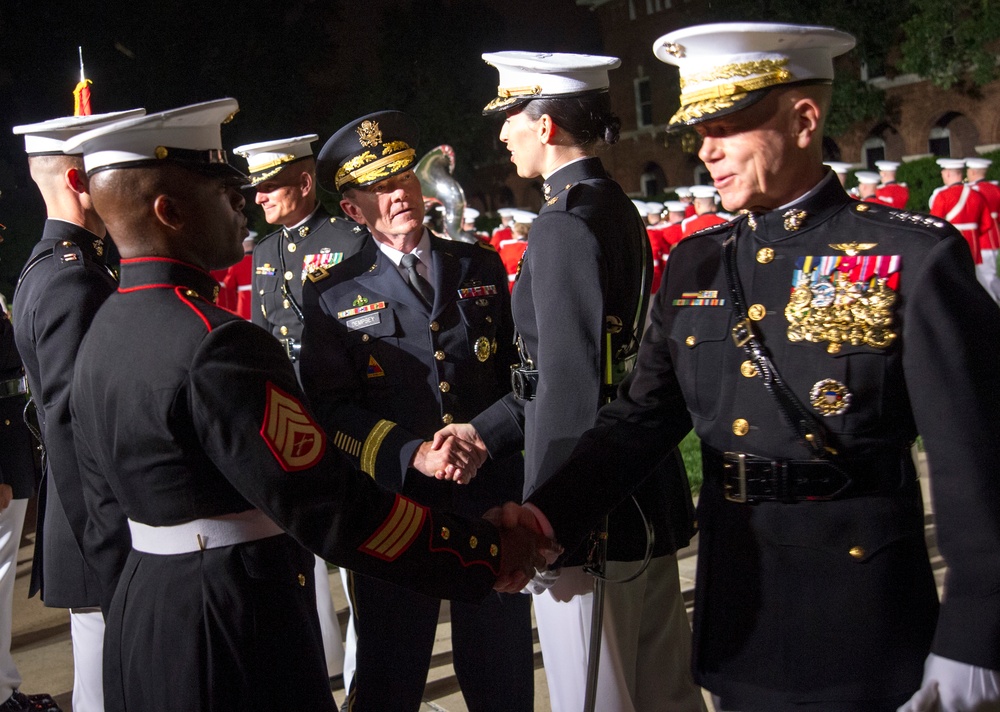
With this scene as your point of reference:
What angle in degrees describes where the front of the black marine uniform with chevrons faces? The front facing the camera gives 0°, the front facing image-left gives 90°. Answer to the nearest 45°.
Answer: approximately 225°

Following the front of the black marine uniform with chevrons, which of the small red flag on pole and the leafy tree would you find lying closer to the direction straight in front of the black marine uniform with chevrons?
the leafy tree

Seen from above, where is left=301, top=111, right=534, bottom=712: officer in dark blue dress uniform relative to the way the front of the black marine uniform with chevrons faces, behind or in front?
in front

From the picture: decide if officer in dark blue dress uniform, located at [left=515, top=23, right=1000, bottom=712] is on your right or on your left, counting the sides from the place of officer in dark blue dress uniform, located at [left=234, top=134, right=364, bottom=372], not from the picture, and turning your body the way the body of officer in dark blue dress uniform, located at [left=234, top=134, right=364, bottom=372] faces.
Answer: on your left

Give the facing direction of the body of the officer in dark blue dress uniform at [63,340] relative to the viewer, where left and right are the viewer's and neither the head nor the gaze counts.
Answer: facing to the right of the viewer

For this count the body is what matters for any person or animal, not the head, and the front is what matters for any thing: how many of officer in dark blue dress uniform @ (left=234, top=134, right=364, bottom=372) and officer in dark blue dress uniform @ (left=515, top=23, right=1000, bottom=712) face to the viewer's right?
0

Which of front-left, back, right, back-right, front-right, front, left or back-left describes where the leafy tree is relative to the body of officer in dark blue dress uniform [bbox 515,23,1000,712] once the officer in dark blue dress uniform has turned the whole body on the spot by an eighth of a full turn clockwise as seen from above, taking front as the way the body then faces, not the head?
right

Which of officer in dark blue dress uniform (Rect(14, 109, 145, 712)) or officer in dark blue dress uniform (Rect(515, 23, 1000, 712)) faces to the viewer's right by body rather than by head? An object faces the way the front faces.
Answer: officer in dark blue dress uniform (Rect(14, 109, 145, 712))

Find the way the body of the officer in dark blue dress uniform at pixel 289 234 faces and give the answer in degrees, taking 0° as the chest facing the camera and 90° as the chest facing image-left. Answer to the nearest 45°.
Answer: approximately 45°

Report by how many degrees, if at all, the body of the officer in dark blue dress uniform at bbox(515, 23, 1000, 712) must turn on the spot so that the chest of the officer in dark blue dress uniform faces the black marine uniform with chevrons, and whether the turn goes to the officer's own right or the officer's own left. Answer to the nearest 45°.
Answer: approximately 45° to the officer's own right

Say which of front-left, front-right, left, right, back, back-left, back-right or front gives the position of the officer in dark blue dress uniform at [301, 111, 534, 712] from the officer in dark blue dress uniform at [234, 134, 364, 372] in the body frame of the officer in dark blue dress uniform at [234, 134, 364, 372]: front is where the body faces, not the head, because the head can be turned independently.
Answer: front-left
